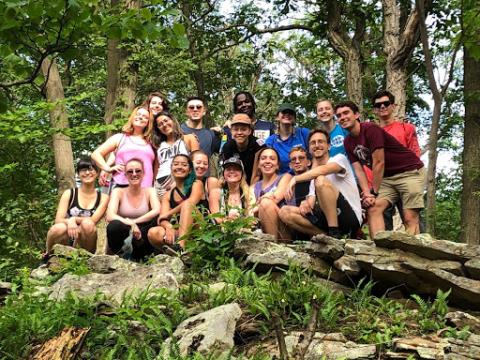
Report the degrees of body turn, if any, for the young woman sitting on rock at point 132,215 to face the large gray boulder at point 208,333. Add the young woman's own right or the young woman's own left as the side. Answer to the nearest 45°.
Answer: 0° — they already face it

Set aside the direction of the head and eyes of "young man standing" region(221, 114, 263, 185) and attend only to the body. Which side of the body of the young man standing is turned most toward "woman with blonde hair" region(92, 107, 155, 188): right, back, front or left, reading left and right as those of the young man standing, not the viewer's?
right

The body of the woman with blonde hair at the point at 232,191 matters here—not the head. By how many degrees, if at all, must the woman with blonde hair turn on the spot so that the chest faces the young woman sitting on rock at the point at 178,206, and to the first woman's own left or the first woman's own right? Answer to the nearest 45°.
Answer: approximately 90° to the first woman's own right

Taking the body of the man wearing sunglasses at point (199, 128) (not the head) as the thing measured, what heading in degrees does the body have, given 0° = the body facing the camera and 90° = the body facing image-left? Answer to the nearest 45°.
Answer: approximately 0°

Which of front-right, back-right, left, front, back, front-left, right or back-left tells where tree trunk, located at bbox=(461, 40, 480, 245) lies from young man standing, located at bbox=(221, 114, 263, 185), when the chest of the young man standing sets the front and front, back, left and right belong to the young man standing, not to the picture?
back-left

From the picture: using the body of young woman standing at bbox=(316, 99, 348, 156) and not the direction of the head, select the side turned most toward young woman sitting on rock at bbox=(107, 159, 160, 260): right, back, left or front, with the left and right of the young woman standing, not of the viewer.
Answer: right

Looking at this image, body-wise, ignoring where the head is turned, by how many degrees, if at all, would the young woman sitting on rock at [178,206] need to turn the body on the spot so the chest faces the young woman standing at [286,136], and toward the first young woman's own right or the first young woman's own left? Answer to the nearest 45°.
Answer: approximately 135° to the first young woman's own left

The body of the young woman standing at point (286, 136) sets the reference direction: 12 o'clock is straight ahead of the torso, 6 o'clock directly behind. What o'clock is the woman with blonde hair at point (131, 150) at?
The woman with blonde hair is roughly at 3 o'clock from the young woman standing.

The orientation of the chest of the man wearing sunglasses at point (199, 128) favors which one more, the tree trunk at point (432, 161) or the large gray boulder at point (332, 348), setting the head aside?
the large gray boulder

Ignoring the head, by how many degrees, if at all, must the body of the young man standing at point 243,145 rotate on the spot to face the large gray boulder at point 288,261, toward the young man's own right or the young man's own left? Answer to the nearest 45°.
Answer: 0° — they already face it
